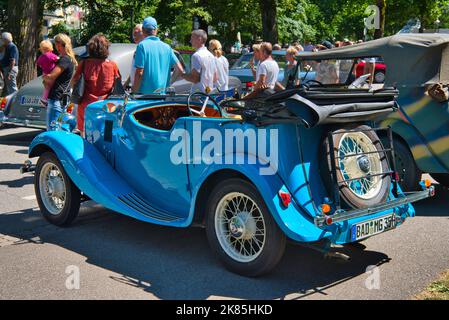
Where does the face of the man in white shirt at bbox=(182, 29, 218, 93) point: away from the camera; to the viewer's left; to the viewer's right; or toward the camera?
to the viewer's left

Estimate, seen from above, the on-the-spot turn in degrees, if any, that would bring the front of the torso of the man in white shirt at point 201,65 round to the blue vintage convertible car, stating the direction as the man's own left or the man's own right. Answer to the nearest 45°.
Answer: approximately 135° to the man's own left

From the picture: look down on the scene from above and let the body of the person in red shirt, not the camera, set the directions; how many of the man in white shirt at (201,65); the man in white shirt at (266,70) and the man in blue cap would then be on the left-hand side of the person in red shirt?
0

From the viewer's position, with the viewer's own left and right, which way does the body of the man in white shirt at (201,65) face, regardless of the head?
facing away from the viewer and to the left of the viewer

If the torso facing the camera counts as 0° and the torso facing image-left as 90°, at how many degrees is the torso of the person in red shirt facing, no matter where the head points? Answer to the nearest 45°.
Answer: approximately 180°

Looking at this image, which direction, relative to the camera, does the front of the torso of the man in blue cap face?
away from the camera

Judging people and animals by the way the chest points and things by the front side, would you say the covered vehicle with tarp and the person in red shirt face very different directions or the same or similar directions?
same or similar directions

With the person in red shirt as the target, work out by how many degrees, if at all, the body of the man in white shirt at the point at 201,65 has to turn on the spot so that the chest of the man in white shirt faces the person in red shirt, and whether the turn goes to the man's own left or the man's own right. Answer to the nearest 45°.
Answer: approximately 90° to the man's own left

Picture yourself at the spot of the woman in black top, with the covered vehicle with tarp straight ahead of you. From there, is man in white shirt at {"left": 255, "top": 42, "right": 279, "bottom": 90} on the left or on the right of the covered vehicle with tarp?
left

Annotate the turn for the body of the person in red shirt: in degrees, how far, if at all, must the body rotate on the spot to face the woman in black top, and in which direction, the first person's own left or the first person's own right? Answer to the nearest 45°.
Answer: approximately 45° to the first person's own left

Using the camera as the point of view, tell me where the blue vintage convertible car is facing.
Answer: facing away from the viewer and to the left of the viewer

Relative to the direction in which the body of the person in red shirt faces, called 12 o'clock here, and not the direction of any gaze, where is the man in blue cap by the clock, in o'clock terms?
The man in blue cap is roughly at 3 o'clock from the person in red shirt.

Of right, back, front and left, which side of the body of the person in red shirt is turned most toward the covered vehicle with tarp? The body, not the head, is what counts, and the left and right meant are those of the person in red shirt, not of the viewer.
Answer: right

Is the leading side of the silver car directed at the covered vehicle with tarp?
no

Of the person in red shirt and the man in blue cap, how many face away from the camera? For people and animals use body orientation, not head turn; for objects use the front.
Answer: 2

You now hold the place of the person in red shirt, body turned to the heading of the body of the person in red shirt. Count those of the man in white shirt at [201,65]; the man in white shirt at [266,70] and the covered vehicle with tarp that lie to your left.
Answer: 0

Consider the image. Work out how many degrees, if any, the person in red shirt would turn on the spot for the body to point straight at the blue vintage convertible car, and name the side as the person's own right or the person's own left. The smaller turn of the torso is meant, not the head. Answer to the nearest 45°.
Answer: approximately 180°

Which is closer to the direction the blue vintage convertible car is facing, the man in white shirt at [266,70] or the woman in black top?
the woman in black top
